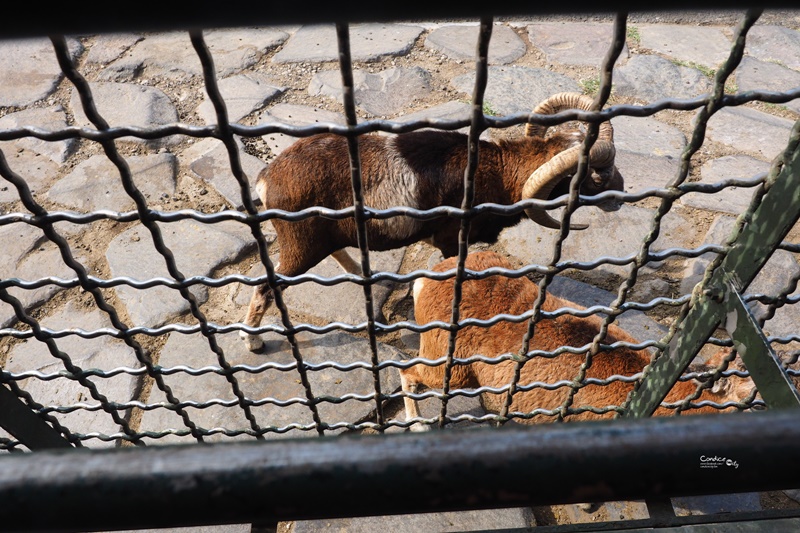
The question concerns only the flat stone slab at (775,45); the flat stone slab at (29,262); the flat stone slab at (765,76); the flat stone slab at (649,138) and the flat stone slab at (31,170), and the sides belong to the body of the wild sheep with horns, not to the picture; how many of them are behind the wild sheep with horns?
2

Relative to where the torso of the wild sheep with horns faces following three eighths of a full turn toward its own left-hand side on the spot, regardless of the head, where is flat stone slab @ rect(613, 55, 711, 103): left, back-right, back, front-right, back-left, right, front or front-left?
right

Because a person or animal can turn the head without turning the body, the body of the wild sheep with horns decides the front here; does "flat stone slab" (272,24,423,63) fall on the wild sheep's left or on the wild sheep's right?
on the wild sheep's left

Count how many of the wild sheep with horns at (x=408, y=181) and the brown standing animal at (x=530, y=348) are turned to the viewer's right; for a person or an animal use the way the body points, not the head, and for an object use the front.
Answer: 2

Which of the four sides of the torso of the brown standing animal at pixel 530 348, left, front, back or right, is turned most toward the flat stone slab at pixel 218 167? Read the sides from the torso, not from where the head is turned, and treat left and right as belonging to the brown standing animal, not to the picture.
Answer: back

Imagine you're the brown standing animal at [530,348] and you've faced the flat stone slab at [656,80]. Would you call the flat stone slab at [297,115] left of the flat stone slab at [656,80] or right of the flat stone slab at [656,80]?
left

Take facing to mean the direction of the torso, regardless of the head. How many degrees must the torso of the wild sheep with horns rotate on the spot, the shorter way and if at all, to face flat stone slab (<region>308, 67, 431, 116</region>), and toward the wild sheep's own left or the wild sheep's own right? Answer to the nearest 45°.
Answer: approximately 90° to the wild sheep's own left

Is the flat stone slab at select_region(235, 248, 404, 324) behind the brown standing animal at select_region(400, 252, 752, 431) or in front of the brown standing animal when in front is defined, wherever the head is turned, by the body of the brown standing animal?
behind

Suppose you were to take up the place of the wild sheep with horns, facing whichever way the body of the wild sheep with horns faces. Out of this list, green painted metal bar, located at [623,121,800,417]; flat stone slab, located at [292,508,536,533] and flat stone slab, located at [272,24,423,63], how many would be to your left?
1

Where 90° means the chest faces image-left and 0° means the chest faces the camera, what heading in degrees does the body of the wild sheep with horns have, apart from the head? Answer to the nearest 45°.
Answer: approximately 270°

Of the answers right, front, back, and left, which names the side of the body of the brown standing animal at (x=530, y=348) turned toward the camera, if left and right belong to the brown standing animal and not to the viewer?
right

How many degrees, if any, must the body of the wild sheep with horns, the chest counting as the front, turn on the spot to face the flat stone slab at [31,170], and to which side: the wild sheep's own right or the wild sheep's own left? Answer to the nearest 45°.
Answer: approximately 180°
